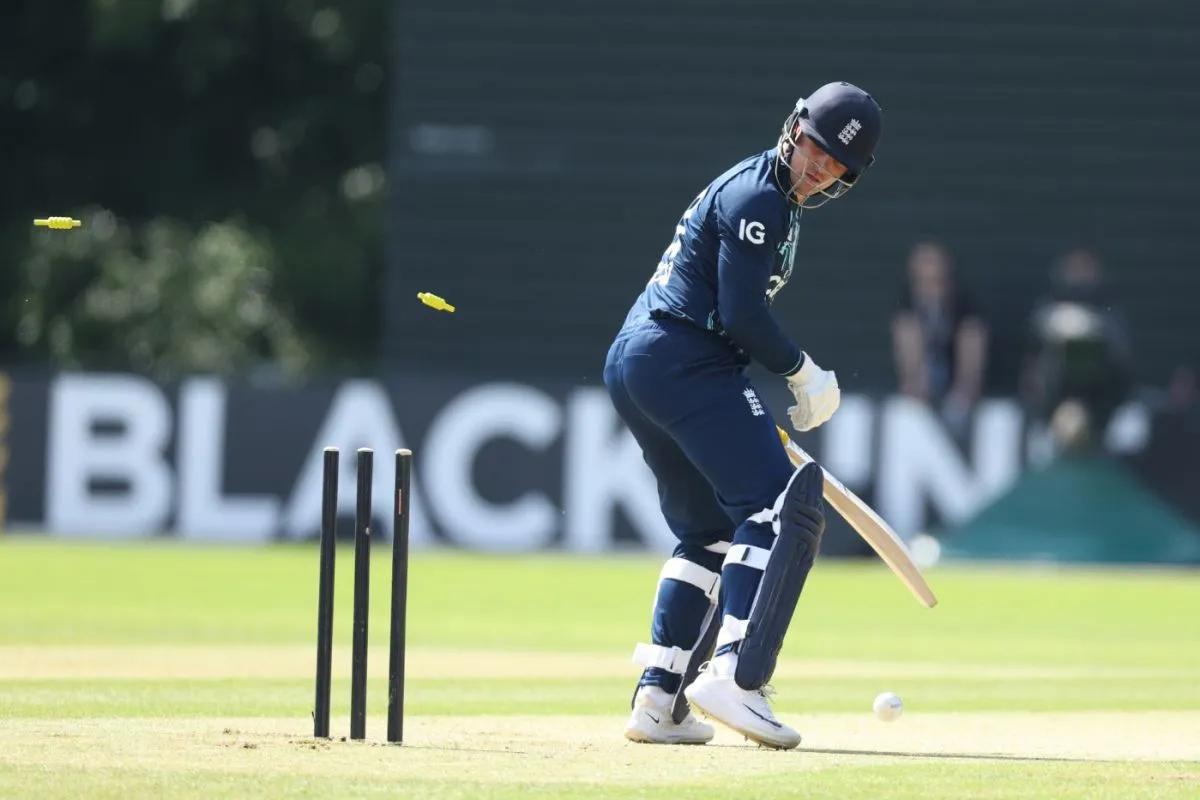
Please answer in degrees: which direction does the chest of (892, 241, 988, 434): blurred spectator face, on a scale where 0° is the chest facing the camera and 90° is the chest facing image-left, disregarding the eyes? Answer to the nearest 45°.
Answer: approximately 0°

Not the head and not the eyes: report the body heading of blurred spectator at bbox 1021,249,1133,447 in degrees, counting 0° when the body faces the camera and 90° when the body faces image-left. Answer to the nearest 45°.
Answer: approximately 0°

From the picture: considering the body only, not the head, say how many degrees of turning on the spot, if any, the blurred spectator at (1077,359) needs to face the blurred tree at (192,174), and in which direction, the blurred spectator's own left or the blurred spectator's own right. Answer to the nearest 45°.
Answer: approximately 135° to the blurred spectator's own right

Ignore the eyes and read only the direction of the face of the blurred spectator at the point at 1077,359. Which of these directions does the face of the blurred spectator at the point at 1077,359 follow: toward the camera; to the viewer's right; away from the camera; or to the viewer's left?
toward the camera

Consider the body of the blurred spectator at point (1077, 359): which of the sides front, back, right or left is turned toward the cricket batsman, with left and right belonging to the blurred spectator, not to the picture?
front

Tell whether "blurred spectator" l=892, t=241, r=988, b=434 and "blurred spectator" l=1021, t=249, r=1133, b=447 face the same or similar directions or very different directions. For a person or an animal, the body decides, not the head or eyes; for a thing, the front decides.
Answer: same or similar directions

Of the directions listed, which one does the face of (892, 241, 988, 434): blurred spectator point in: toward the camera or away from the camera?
toward the camera

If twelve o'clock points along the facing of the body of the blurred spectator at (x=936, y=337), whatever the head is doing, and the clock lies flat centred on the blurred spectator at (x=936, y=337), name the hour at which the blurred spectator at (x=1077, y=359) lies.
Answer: the blurred spectator at (x=1077, y=359) is roughly at 9 o'clock from the blurred spectator at (x=936, y=337).

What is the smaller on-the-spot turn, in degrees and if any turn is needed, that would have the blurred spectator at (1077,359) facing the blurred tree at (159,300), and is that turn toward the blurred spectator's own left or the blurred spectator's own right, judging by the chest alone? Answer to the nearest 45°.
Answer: approximately 135° to the blurred spectator's own right

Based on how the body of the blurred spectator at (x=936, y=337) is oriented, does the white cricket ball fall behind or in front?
in front
